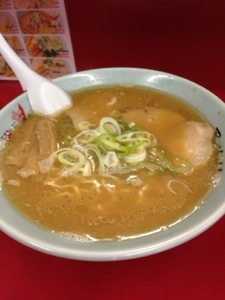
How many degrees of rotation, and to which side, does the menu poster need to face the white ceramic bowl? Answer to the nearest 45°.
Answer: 0° — it already faces it

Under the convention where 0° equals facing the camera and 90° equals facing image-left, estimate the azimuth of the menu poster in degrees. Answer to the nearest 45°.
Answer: approximately 0°
